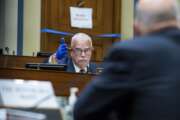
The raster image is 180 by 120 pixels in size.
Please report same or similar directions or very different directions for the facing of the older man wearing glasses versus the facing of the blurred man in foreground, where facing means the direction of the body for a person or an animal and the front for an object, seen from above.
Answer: very different directions

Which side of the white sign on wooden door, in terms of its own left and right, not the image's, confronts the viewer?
front

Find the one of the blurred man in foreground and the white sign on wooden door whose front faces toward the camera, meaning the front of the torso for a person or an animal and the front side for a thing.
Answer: the white sign on wooden door

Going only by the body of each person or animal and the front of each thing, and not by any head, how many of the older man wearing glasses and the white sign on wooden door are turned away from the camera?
0

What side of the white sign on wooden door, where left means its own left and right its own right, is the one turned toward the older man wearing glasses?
front

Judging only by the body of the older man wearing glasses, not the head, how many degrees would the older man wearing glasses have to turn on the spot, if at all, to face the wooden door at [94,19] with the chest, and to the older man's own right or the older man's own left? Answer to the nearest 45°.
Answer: approximately 180°

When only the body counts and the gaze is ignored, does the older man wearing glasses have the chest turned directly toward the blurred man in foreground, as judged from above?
yes

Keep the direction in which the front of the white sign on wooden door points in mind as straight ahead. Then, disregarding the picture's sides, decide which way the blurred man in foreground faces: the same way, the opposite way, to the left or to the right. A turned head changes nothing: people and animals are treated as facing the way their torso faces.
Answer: the opposite way

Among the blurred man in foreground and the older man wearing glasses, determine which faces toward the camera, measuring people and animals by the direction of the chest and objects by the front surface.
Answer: the older man wearing glasses

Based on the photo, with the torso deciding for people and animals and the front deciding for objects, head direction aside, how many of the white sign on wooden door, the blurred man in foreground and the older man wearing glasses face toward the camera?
2

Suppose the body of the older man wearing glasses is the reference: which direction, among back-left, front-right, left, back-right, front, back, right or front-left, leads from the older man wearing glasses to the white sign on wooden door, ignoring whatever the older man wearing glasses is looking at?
back

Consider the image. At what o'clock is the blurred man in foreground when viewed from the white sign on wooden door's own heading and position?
The blurred man in foreground is roughly at 12 o'clock from the white sign on wooden door.

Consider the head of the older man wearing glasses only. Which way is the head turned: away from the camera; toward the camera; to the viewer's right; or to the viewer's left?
toward the camera

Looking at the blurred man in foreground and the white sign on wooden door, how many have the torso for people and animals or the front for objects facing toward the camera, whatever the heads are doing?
1

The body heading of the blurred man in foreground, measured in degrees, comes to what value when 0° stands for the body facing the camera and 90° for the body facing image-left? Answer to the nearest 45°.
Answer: approximately 180°

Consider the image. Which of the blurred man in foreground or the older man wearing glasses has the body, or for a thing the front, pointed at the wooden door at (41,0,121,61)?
the blurred man in foreground

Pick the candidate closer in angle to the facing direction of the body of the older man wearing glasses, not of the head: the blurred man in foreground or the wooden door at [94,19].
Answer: the blurred man in foreground

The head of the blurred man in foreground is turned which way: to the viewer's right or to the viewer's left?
to the viewer's left

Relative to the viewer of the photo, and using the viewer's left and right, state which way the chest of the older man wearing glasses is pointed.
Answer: facing the viewer
